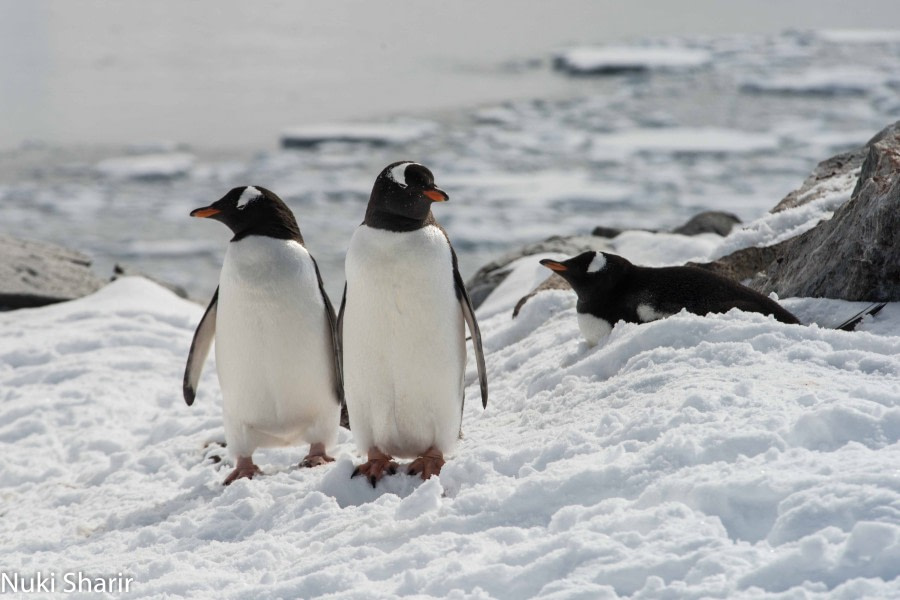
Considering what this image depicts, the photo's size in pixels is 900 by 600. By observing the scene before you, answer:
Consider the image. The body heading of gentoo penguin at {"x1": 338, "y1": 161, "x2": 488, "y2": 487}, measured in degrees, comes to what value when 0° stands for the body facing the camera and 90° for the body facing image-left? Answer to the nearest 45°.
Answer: approximately 0°

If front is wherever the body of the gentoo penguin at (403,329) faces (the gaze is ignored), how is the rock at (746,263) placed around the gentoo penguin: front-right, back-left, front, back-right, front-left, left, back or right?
back-left

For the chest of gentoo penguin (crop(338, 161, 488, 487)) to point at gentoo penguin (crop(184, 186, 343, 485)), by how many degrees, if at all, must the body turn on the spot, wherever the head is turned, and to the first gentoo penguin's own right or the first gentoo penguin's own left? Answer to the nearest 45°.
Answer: approximately 135° to the first gentoo penguin's own right

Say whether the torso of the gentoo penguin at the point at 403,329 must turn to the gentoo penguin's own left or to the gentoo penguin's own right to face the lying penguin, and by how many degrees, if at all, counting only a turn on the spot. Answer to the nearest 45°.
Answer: approximately 135° to the gentoo penguin's own left

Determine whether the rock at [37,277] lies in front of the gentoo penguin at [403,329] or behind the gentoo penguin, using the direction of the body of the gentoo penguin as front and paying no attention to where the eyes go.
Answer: behind

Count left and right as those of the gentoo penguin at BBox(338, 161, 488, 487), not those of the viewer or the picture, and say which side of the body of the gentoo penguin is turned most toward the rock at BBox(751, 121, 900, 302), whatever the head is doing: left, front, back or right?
left

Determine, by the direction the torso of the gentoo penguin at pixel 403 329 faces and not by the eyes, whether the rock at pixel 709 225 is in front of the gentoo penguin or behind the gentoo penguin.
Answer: behind
